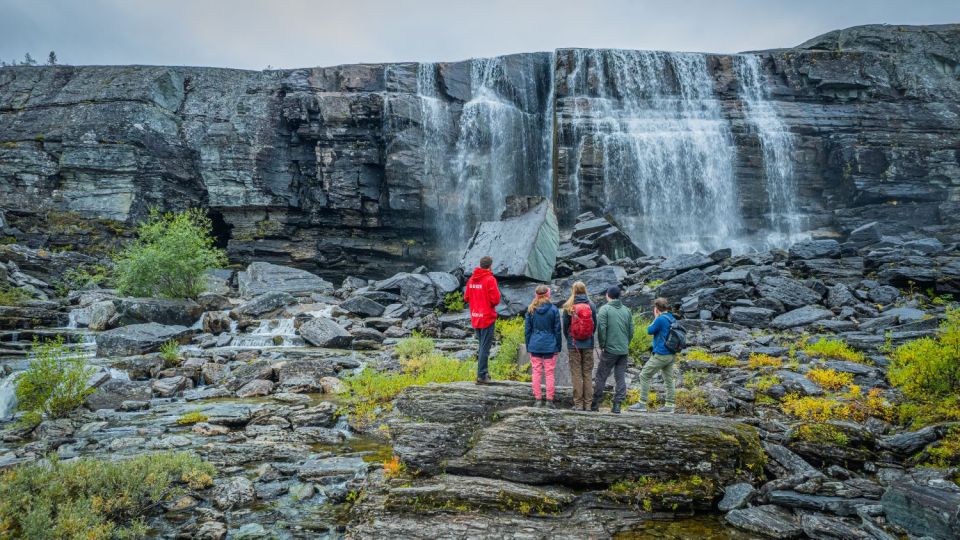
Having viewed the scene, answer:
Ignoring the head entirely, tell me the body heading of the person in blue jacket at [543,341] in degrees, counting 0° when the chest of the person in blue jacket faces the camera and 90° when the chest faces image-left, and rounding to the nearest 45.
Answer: approximately 180°

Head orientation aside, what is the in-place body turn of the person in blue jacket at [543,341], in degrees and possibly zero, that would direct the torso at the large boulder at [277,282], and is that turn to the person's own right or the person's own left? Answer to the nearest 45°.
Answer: approximately 45° to the person's own left

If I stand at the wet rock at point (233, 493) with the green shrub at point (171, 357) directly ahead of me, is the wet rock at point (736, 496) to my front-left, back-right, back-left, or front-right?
back-right

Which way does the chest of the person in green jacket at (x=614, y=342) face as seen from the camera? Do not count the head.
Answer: away from the camera

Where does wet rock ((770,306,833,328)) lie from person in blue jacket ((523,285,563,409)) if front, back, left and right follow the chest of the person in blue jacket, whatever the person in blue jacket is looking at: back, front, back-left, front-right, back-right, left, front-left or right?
front-right

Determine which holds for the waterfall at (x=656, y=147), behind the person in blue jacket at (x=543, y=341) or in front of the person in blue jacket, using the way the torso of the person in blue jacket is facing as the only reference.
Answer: in front

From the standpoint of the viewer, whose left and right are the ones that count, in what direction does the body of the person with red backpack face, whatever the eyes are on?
facing away from the viewer

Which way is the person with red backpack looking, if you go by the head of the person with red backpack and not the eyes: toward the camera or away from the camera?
away from the camera

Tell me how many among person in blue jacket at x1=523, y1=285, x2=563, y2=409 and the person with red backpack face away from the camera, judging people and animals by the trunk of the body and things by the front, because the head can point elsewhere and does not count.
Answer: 2

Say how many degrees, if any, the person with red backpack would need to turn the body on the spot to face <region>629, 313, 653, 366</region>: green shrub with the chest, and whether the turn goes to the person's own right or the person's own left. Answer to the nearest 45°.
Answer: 0° — they already face it

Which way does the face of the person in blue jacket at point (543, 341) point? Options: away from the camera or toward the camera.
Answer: away from the camera

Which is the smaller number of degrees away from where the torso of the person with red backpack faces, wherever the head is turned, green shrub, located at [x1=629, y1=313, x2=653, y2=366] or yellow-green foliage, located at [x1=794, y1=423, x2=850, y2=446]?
the green shrub
